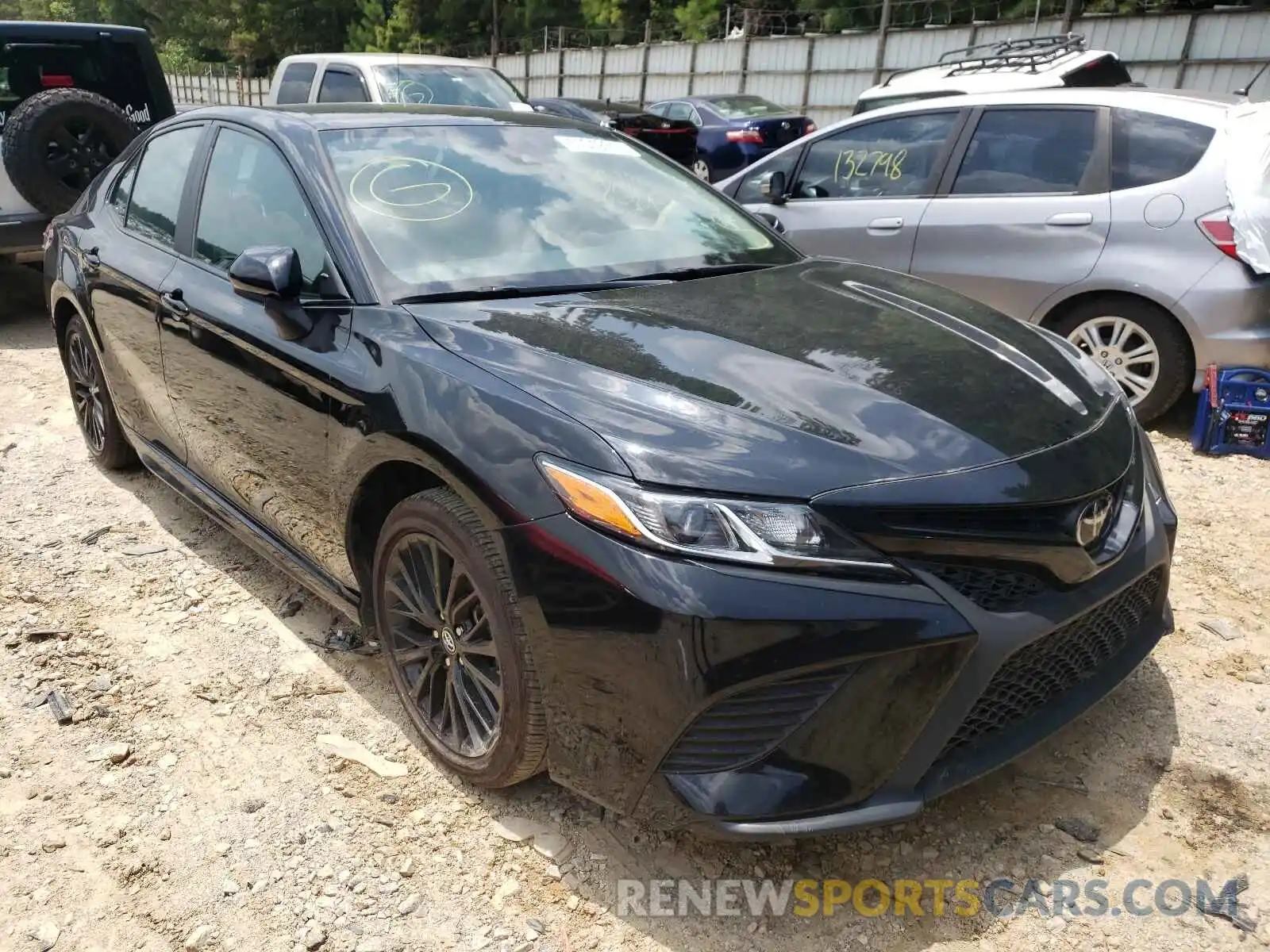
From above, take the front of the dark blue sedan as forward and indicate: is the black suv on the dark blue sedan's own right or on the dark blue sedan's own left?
on the dark blue sedan's own left

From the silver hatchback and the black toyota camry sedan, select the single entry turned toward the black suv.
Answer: the silver hatchback

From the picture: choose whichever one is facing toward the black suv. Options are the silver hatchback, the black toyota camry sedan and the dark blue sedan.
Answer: the silver hatchback

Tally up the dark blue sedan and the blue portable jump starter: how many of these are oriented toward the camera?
1

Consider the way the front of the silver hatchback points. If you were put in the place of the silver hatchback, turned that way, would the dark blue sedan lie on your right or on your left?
on your right

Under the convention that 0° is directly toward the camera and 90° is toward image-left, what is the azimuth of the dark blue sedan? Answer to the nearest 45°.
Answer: approximately 135°

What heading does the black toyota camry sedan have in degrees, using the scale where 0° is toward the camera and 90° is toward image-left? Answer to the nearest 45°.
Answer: approximately 315°

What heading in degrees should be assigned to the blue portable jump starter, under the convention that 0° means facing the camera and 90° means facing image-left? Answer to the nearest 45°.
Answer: approximately 0°

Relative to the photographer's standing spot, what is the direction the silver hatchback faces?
facing to the left of the viewer

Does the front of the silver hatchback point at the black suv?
yes

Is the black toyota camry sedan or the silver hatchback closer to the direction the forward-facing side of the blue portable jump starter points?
the black toyota camry sedan
